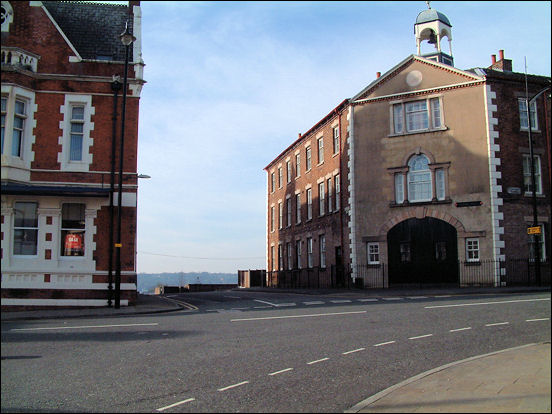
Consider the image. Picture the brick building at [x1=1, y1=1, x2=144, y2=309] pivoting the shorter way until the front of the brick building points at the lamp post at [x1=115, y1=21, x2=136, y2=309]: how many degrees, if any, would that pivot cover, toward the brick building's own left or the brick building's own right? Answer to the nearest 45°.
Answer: approximately 45° to the brick building's own left

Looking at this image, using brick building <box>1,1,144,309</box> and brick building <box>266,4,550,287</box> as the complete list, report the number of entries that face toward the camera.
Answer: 2

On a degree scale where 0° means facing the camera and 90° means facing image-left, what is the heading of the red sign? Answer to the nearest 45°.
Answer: approximately 0°

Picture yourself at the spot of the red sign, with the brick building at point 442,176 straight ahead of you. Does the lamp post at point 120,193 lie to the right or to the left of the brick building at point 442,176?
right

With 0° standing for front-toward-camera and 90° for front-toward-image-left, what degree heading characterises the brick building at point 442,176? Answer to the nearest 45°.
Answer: approximately 0°

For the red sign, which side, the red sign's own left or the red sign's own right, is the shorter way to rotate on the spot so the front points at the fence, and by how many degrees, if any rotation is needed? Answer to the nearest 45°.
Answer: approximately 90° to the red sign's own left

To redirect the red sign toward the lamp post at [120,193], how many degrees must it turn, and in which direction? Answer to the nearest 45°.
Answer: approximately 45° to its left

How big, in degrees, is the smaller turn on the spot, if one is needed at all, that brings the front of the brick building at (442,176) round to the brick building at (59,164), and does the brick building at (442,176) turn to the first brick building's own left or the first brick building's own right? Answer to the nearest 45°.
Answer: approximately 45° to the first brick building's own right

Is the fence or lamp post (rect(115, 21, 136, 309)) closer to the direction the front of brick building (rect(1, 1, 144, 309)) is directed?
the lamp post

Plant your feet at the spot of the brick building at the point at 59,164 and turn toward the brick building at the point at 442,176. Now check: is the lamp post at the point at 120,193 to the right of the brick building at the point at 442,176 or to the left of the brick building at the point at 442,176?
right

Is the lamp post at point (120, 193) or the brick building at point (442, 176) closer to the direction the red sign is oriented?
the lamp post

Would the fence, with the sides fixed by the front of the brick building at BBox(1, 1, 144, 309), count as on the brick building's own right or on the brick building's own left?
on the brick building's own left
